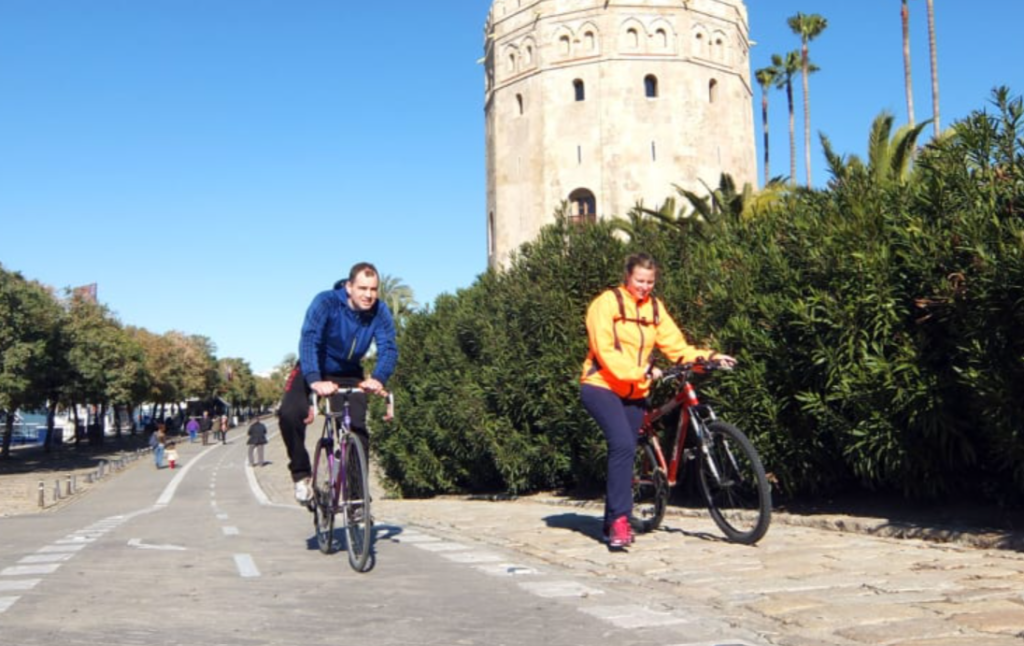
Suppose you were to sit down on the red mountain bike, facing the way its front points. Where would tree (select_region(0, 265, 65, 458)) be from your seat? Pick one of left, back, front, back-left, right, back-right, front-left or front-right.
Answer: back

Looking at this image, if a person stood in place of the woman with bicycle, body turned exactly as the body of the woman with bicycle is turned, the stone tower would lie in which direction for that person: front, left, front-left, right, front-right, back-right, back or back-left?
back-left

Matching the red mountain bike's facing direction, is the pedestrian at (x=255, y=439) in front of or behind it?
behind

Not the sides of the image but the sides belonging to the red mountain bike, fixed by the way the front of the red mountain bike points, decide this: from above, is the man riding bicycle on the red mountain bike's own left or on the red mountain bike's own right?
on the red mountain bike's own right

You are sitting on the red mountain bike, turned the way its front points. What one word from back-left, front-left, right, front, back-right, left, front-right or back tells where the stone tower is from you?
back-left

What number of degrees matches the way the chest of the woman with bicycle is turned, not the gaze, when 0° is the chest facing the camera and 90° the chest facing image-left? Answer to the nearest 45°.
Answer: approximately 315°

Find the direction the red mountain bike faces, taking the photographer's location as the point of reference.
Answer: facing the viewer and to the right of the viewer
